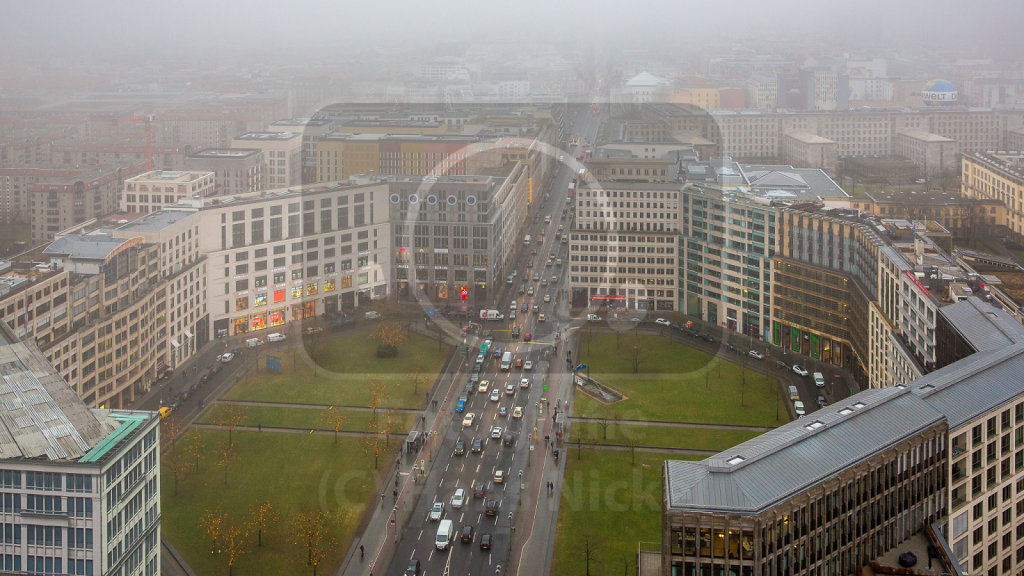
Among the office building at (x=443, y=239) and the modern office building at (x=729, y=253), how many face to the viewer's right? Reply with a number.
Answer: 0

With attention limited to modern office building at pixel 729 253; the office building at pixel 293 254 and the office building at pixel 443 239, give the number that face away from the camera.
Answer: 0

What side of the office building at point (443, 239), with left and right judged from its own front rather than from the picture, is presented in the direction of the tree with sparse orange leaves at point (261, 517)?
front

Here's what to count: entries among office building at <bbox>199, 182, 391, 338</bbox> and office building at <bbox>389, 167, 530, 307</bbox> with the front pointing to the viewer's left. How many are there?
0

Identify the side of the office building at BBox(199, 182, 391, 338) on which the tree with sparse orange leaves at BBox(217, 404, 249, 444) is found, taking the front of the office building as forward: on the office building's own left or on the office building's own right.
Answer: on the office building's own right

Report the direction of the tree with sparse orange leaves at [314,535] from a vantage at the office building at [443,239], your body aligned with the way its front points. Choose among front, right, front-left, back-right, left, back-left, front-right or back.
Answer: front

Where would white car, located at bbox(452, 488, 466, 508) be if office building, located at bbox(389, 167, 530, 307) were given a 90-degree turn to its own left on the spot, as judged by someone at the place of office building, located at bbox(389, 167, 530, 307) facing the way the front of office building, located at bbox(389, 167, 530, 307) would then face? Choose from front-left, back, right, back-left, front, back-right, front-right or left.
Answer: right

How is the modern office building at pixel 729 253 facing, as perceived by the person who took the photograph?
facing the viewer and to the left of the viewer

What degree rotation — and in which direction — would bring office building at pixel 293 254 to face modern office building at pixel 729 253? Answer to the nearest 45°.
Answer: approximately 45° to its left

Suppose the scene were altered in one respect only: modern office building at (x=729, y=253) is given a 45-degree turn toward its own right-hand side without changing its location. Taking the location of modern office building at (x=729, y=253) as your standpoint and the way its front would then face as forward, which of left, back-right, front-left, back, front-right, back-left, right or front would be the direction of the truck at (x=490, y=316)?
front

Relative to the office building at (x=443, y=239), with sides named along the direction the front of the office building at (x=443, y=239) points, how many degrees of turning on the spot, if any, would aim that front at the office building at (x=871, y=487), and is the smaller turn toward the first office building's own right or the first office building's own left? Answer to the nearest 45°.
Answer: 0° — it already faces it

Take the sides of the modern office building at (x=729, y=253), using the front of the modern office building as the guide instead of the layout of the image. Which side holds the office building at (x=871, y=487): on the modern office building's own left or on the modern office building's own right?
on the modern office building's own left

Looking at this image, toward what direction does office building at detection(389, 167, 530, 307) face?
toward the camera

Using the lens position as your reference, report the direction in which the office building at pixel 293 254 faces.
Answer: facing the viewer and to the right of the viewer
